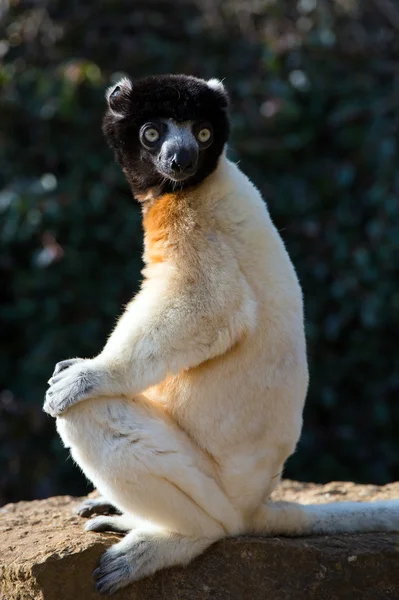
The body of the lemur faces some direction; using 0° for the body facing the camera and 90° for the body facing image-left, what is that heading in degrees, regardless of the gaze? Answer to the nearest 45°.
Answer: approximately 90°
